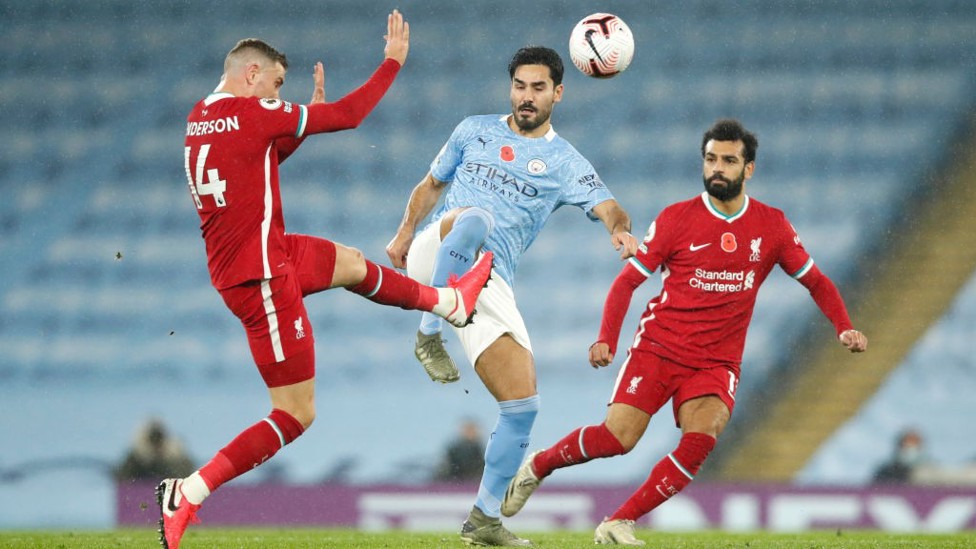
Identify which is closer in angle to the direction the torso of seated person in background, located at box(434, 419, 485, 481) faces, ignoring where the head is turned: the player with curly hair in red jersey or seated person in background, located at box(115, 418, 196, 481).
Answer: the player with curly hair in red jersey

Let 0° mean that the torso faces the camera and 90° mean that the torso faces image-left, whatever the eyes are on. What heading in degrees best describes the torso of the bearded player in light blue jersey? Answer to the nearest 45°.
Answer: approximately 0°

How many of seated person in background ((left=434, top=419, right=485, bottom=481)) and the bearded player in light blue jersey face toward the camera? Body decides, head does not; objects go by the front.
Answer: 2

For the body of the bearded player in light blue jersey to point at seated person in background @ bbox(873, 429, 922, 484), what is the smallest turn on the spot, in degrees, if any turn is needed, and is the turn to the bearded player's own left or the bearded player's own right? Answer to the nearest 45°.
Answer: approximately 135° to the bearded player's own left

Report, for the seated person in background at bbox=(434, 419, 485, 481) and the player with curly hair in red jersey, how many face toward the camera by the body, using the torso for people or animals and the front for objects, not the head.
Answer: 2

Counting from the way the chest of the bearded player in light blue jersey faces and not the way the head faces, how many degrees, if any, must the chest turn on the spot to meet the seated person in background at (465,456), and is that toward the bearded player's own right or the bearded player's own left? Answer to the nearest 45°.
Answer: approximately 180°

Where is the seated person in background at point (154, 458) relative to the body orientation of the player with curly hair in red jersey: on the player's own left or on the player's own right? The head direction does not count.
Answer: on the player's own right

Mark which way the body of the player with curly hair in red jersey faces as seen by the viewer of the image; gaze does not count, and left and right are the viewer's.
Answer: facing the viewer

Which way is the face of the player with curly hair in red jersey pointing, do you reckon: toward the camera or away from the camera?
toward the camera

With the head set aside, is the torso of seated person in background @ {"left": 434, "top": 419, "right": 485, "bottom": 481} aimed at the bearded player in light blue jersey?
yes

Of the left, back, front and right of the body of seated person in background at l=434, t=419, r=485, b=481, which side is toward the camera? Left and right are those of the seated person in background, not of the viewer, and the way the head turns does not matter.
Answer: front

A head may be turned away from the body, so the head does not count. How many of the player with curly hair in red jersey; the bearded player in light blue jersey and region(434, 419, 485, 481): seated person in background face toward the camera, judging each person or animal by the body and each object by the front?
3
